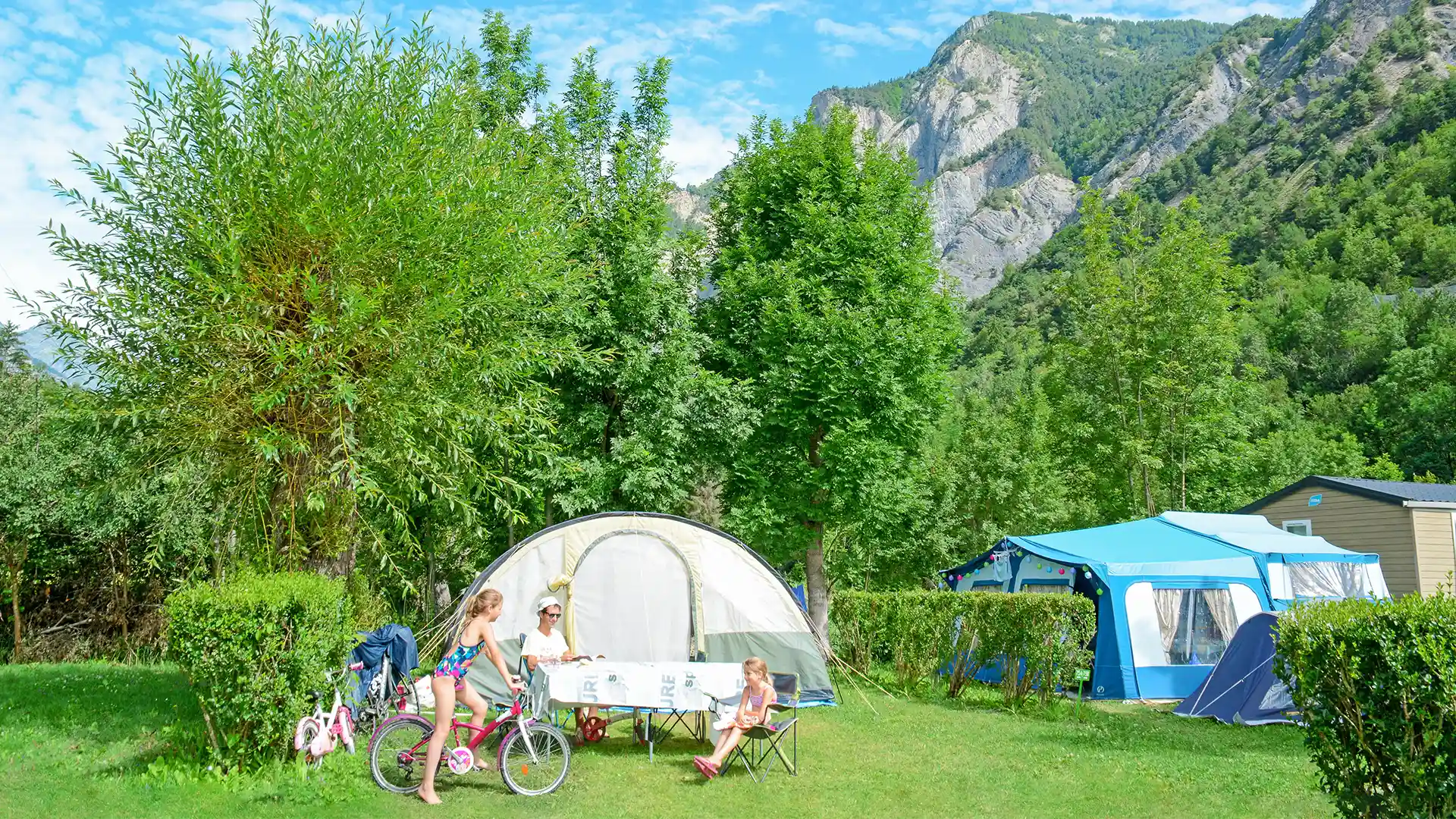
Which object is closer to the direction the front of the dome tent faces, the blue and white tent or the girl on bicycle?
the girl on bicycle

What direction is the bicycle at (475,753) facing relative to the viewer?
to the viewer's right

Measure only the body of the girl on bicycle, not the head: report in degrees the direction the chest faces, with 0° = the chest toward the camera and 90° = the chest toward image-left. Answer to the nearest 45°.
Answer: approximately 270°

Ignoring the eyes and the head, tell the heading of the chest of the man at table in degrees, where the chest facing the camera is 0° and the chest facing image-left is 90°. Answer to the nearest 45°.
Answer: approximately 315°

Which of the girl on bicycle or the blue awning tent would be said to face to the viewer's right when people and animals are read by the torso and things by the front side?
the girl on bicycle

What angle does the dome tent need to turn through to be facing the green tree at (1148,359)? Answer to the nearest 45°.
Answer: approximately 135° to its left

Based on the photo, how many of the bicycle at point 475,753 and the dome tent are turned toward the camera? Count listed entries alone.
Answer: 1

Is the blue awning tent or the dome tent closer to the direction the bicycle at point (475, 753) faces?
the blue awning tent

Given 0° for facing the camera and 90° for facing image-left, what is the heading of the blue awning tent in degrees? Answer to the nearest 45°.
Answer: approximately 45°

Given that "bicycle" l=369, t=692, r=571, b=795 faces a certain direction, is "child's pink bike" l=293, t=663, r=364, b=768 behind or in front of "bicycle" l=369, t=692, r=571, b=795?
behind

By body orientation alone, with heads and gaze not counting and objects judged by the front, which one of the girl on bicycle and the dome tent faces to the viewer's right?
the girl on bicycle

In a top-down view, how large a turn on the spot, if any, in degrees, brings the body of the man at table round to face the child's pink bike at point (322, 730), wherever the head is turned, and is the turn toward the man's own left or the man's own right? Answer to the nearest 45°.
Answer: approximately 90° to the man's own right
